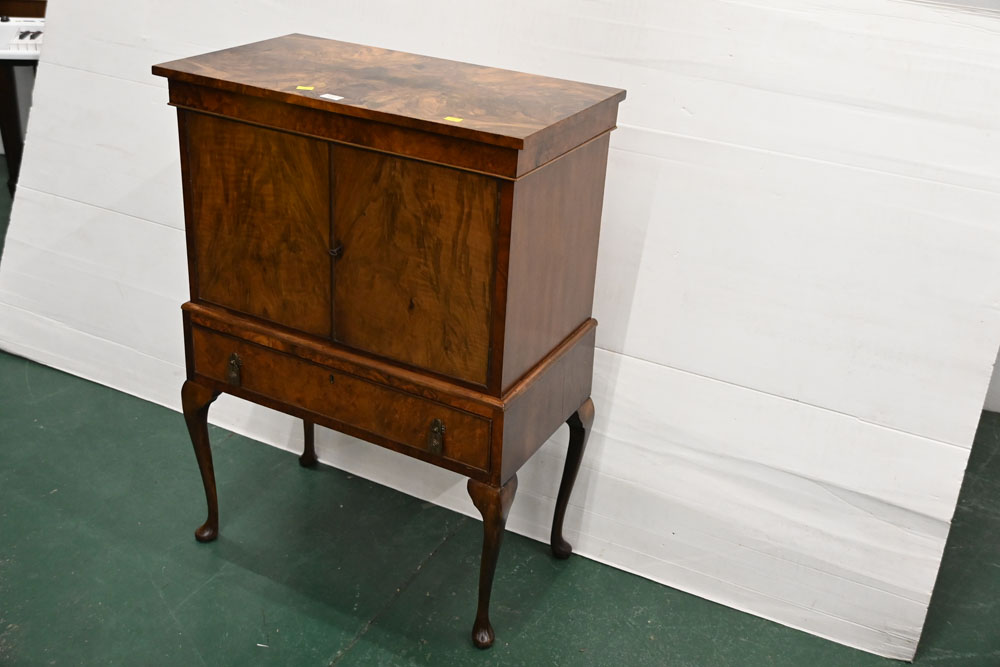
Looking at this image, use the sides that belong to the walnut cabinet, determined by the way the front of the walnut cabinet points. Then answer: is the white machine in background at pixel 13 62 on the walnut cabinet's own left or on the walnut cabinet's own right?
on the walnut cabinet's own right

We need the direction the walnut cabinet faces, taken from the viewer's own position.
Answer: facing the viewer and to the left of the viewer

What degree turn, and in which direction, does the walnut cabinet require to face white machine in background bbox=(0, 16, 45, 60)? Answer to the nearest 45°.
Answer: approximately 90° to its right
